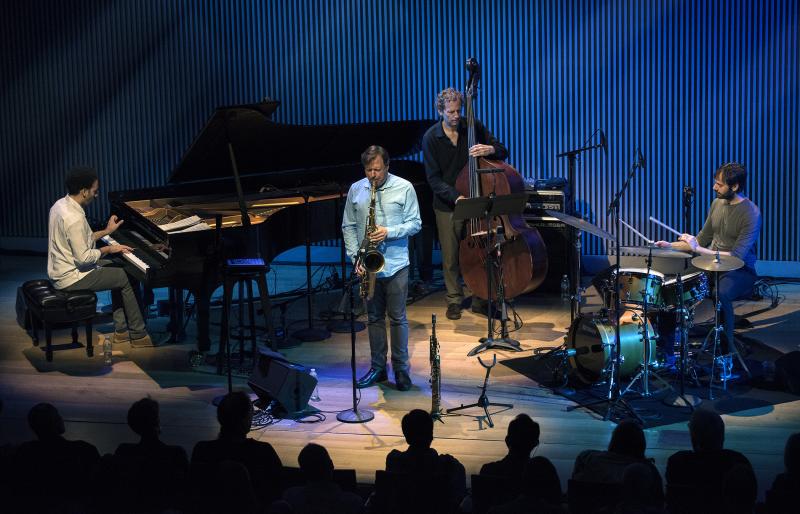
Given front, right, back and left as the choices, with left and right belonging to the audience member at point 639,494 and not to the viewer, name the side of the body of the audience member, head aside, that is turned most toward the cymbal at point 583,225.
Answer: front

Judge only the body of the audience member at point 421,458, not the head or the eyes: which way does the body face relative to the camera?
away from the camera

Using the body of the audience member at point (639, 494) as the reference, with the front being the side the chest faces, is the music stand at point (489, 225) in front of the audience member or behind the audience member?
in front

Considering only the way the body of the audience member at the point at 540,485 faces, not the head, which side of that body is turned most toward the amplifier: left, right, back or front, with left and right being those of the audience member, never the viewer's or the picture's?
front

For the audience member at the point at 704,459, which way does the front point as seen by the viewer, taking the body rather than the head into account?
away from the camera

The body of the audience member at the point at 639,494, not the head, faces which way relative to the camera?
away from the camera

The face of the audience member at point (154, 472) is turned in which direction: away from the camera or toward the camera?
away from the camera

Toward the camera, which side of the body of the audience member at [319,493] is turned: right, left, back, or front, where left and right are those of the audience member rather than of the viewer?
back

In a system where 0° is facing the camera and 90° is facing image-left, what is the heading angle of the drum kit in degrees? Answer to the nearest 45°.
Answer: approximately 45°

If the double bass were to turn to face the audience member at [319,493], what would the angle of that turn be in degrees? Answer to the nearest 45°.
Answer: approximately 45° to its left

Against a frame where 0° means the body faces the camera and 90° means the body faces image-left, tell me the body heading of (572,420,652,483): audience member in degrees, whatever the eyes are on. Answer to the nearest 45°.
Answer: approximately 180°

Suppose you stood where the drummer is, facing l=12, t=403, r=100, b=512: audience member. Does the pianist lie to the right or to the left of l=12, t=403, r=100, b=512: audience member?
right

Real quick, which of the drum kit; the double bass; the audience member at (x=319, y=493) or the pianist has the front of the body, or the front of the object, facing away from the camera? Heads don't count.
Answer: the audience member

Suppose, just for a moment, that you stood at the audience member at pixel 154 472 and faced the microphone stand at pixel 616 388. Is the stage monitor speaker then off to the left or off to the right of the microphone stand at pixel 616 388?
left

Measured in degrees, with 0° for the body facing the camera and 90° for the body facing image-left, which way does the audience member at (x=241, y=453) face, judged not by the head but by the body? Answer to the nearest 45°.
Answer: approximately 180°

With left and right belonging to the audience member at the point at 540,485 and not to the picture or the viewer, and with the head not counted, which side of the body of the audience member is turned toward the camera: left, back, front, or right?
back

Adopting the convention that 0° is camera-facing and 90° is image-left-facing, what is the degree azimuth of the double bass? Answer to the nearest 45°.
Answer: approximately 45°
